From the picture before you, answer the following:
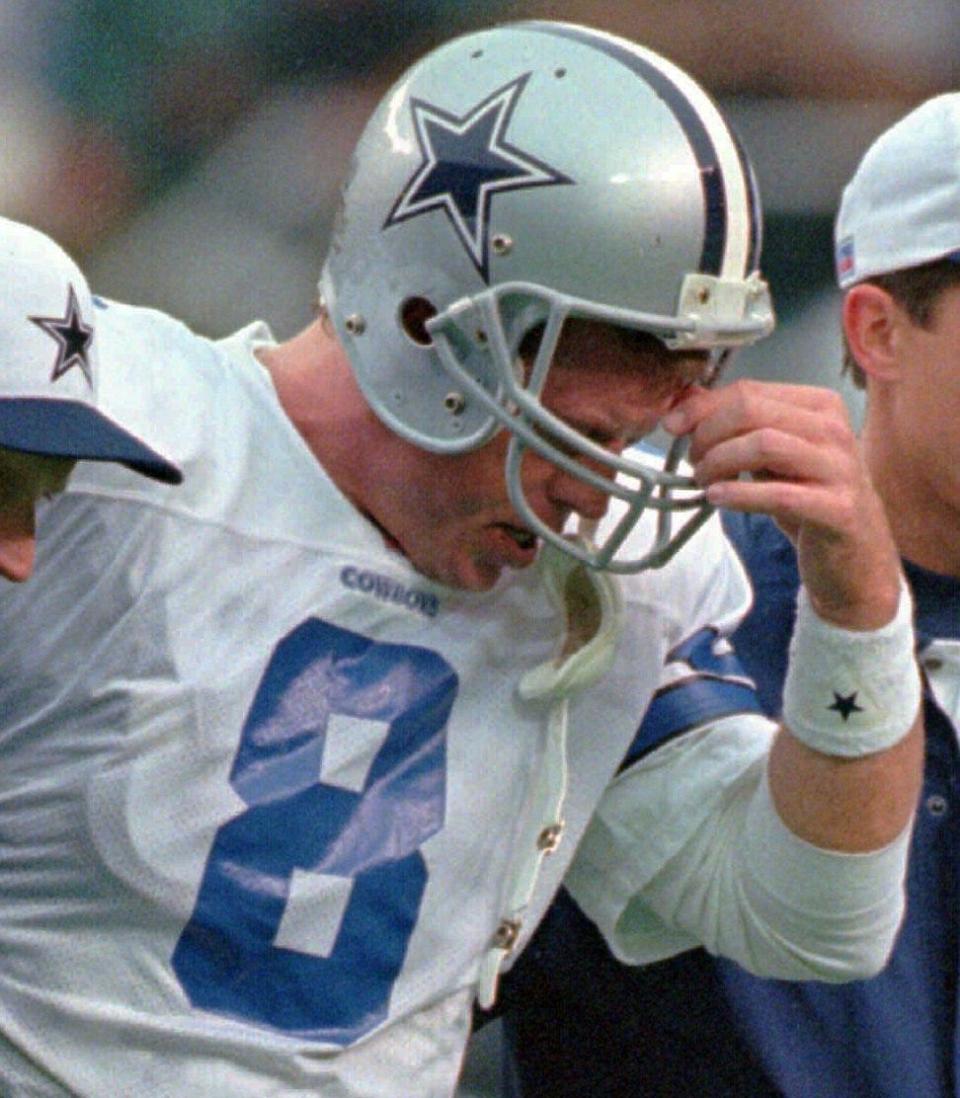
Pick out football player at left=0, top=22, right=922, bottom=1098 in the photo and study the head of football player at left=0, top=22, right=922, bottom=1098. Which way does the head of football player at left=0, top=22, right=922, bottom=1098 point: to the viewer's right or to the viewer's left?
to the viewer's right

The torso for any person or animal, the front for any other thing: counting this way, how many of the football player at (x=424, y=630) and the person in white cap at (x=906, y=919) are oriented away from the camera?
0

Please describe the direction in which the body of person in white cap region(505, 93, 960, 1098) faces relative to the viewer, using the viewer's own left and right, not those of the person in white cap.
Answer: facing the viewer and to the right of the viewer

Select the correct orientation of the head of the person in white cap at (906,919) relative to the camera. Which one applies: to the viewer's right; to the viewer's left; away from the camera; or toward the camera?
to the viewer's right
